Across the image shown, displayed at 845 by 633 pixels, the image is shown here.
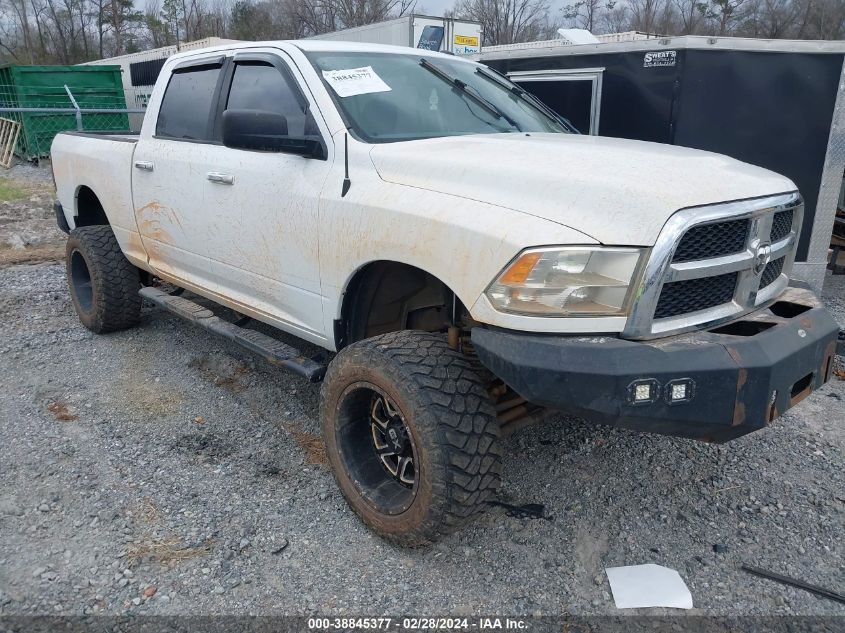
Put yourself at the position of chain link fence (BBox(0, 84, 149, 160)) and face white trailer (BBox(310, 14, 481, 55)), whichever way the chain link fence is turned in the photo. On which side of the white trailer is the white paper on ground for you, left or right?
right

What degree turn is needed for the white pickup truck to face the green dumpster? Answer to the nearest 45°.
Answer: approximately 180°

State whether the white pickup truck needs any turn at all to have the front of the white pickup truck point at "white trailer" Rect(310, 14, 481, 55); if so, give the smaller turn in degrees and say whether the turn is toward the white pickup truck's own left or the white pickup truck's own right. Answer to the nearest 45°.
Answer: approximately 135° to the white pickup truck's own left

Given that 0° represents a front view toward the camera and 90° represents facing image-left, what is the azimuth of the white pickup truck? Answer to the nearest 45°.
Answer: approximately 315°

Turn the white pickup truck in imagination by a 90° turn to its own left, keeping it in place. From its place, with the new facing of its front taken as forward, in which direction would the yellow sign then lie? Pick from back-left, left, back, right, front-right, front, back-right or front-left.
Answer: front-left

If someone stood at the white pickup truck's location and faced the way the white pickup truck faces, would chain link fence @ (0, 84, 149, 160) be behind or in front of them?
behind
